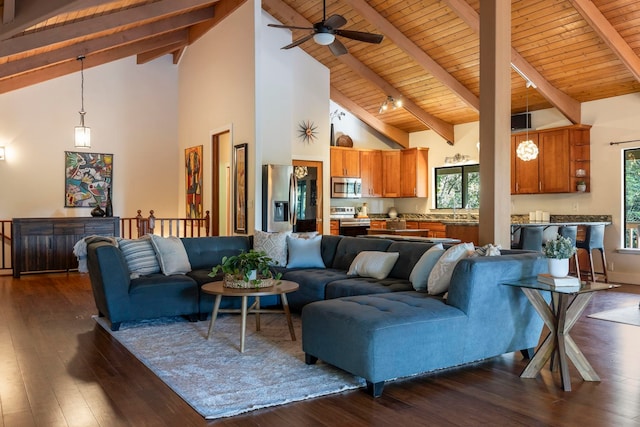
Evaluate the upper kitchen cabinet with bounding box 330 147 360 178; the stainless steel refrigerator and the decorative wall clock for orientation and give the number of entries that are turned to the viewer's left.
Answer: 0

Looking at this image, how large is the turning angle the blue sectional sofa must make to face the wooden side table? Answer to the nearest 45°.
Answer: approximately 135° to its left

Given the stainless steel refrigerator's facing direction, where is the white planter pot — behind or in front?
in front

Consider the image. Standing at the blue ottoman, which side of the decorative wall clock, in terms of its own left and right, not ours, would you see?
front

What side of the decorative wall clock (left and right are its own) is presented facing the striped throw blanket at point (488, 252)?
front

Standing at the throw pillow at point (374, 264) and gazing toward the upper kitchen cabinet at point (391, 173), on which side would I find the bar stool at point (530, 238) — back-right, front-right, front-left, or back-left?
front-right

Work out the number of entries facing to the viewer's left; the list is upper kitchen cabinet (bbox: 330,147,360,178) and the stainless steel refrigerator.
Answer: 0

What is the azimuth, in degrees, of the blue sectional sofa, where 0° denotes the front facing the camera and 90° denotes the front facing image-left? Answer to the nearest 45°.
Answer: approximately 45°

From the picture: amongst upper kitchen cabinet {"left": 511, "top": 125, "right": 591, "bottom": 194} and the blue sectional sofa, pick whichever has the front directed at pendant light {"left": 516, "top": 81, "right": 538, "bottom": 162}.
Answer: the upper kitchen cabinet

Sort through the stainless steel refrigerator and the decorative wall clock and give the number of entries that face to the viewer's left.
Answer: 0

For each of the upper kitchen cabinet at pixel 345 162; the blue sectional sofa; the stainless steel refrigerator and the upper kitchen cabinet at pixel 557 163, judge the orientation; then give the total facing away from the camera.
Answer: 0

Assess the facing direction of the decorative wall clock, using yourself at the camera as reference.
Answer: facing the viewer

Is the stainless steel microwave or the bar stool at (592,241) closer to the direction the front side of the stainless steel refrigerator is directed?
the bar stool

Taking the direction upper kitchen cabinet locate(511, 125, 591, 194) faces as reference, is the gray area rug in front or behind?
in front

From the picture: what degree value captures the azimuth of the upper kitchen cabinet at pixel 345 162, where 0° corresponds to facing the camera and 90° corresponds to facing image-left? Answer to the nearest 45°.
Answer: approximately 315°

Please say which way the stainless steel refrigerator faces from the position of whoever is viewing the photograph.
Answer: facing the viewer and to the right of the viewer

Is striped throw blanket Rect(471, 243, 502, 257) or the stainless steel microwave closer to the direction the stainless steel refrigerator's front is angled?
the striped throw blanket
